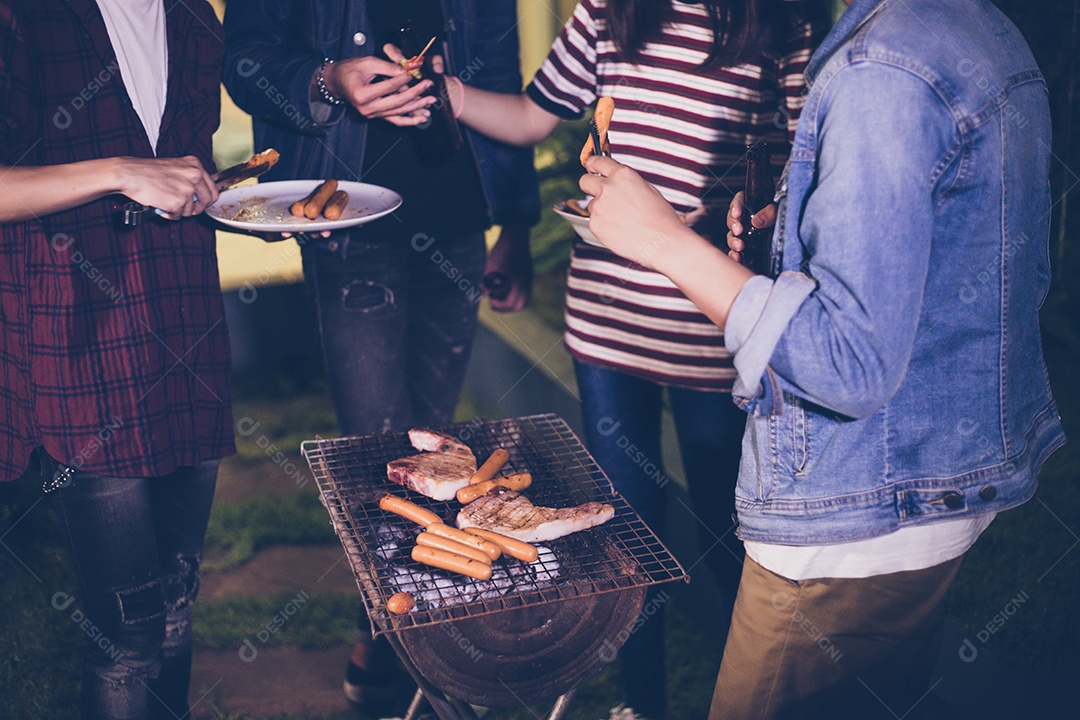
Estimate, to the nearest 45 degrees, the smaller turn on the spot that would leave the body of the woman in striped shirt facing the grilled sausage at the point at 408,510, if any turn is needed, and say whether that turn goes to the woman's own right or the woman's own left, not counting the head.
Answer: approximately 45° to the woman's own right

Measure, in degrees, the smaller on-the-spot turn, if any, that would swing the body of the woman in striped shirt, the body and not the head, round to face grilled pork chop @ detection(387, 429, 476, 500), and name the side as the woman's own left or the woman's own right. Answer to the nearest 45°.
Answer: approximately 45° to the woman's own right

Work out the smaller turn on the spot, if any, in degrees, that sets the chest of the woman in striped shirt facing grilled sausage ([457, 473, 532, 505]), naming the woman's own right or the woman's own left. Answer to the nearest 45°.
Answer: approximately 45° to the woman's own right

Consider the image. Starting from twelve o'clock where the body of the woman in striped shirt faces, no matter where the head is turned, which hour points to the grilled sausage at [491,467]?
The grilled sausage is roughly at 1 o'clock from the woman in striped shirt.

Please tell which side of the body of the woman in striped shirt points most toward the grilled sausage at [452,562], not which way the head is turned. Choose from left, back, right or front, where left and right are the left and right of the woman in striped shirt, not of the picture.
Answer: front

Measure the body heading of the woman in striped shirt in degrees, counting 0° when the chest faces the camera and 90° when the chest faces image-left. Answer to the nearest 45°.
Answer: approximately 0°

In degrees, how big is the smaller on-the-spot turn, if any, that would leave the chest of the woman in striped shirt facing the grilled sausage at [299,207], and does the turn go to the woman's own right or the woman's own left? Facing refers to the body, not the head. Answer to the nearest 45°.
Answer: approximately 90° to the woman's own right

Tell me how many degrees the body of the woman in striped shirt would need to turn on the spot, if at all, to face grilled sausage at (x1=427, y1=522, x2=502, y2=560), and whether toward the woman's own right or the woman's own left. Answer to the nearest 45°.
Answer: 0° — they already face it

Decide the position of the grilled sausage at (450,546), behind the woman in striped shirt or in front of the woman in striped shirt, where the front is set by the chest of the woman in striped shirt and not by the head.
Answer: in front

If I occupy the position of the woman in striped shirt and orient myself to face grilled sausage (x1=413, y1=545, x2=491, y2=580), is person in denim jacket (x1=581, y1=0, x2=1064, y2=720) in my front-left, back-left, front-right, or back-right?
front-left

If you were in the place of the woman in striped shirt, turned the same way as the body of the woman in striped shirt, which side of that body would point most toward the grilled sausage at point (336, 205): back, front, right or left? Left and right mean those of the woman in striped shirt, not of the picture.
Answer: right

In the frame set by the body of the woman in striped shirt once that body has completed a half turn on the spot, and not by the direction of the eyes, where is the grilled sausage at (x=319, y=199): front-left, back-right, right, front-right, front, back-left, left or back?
left

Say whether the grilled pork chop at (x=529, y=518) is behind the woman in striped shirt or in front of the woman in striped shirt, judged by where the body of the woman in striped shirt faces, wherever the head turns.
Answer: in front
